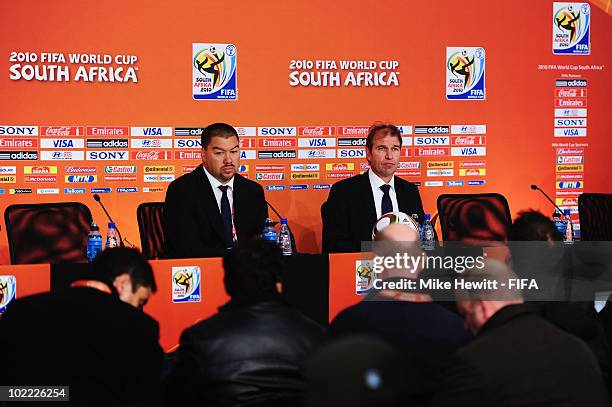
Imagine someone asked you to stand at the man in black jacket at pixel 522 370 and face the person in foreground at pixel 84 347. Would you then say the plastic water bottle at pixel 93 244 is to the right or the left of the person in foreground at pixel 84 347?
right

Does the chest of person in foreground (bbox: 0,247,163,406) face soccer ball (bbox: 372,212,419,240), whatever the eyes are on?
yes

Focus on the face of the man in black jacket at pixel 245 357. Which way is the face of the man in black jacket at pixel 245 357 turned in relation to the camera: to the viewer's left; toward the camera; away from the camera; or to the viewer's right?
away from the camera

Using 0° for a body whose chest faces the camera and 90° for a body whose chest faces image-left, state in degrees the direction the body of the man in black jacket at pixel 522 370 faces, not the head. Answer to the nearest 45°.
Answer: approximately 135°

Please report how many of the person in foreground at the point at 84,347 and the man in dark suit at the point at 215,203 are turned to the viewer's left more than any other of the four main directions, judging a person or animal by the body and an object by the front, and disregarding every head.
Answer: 0

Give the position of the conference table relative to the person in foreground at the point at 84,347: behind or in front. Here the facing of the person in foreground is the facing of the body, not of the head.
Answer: in front

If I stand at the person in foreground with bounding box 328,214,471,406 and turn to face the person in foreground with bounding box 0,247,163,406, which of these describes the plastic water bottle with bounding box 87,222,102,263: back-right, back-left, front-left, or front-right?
front-right

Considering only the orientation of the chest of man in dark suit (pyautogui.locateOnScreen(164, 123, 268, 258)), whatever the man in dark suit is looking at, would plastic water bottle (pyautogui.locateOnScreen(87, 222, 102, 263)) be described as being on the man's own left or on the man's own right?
on the man's own right

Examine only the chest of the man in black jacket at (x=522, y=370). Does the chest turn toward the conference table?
yes

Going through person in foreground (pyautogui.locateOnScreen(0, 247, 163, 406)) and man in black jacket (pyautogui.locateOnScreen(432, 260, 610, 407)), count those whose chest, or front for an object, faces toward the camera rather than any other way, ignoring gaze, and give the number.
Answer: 0

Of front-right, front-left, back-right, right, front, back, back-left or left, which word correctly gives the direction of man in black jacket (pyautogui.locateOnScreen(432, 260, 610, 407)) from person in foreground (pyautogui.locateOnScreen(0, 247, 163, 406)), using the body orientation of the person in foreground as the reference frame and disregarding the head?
right

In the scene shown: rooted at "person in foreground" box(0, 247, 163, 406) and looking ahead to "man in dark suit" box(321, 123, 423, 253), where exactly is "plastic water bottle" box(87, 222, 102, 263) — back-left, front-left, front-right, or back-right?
front-left

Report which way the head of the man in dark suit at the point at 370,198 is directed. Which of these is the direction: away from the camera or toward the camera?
toward the camera

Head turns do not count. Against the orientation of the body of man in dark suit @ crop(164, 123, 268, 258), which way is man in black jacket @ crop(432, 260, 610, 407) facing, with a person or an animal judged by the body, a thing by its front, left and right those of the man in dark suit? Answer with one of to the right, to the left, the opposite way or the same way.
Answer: the opposite way

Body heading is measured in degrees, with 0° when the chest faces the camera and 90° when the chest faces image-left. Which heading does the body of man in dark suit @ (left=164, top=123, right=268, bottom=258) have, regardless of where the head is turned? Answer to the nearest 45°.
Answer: approximately 315°

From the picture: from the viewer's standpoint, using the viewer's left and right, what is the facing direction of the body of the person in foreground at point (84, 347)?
facing away from the viewer and to the right of the viewer

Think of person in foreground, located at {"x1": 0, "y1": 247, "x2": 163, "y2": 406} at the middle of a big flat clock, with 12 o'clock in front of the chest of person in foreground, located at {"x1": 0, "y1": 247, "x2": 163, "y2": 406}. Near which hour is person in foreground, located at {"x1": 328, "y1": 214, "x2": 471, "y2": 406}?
person in foreground, located at {"x1": 328, "y1": 214, "x2": 471, "y2": 406} is roughly at 2 o'clock from person in foreground, located at {"x1": 0, "y1": 247, "x2": 163, "y2": 406}.

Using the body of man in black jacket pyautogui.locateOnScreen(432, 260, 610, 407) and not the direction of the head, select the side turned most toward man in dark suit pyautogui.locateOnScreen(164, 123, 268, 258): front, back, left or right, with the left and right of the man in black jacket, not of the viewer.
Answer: front
